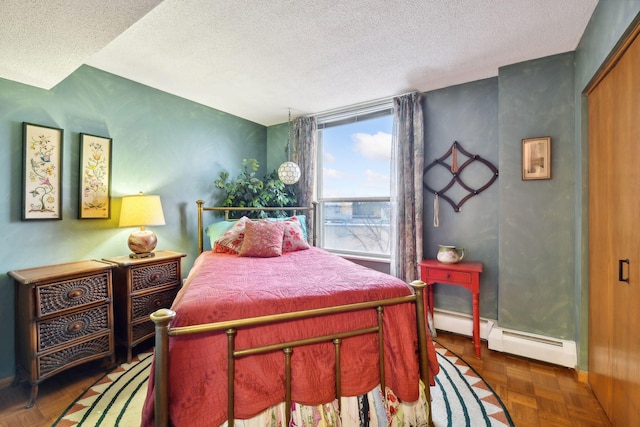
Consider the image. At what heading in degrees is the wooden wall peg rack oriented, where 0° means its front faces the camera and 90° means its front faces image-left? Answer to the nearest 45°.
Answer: approximately 0°

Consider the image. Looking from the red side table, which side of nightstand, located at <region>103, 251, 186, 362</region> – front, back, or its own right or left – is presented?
front

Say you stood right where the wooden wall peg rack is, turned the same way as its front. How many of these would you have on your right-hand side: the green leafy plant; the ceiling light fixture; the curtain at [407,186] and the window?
4

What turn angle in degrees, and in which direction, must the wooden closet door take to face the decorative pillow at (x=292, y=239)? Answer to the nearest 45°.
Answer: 0° — it already faces it

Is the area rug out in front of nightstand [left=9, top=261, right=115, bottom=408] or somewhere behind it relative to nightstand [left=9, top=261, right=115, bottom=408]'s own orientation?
in front

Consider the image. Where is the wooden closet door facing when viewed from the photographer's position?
facing to the left of the viewer

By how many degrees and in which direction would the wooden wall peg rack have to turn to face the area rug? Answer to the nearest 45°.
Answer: approximately 45° to its right

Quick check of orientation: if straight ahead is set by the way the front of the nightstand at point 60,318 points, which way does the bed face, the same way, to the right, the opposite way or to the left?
to the right
